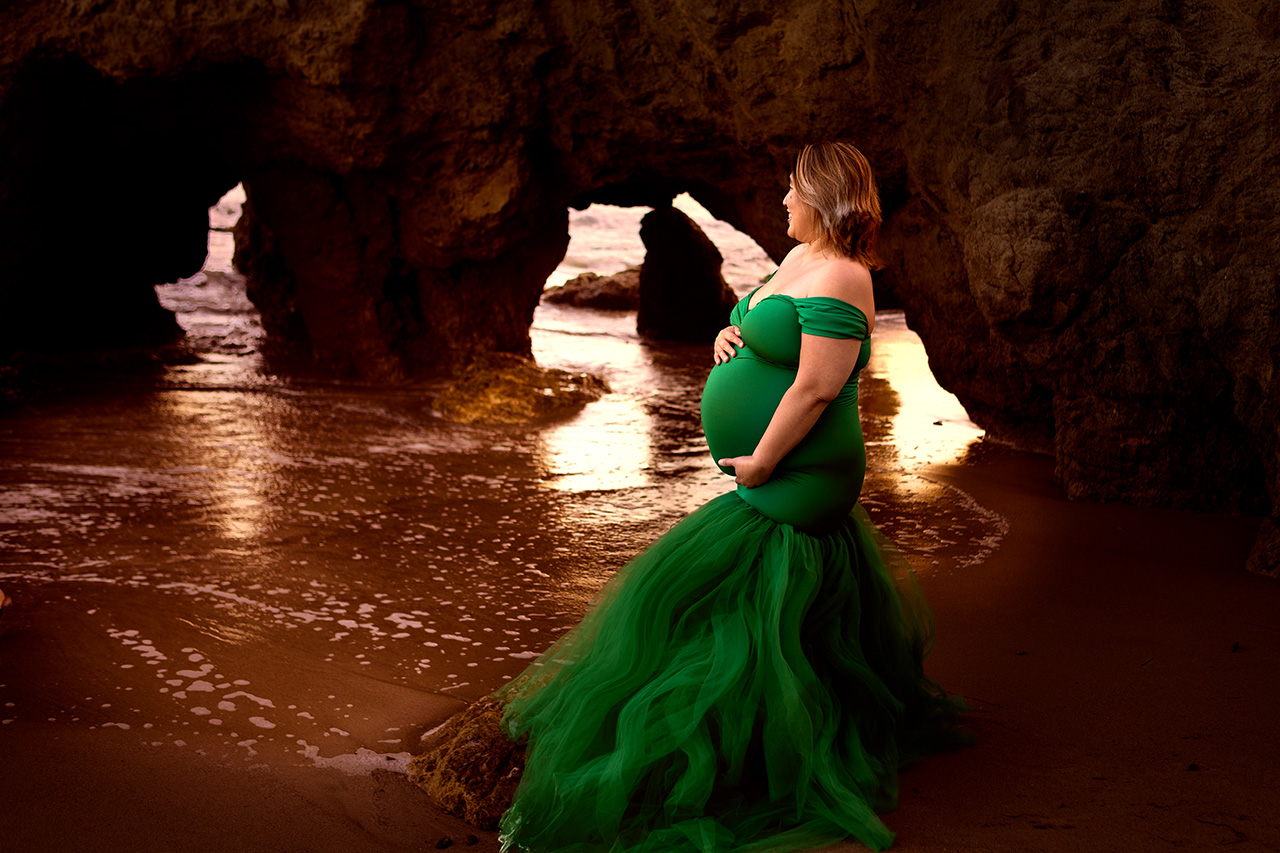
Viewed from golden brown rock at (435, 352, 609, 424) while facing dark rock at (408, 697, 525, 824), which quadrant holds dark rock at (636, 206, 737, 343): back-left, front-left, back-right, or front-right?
back-left

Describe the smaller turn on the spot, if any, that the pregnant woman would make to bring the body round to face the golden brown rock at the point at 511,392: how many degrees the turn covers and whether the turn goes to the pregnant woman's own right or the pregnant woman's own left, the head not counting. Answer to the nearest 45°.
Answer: approximately 90° to the pregnant woman's own right

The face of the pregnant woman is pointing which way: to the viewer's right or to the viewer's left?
to the viewer's left

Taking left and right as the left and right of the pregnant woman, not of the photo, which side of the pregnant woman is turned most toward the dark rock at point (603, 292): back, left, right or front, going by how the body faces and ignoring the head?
right

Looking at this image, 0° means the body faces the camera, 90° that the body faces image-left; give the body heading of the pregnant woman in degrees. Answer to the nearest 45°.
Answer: approximately 90°

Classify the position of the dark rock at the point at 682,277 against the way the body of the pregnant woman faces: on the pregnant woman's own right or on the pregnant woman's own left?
on the pregnant woman's own right
